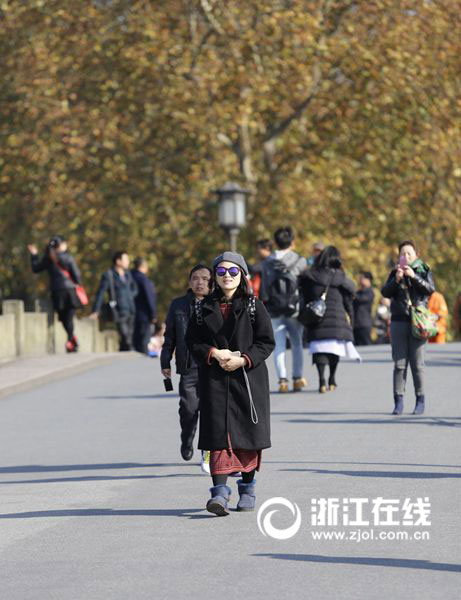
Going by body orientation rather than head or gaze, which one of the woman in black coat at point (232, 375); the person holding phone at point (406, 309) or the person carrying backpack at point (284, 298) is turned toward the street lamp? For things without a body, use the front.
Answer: the person carrying backpack

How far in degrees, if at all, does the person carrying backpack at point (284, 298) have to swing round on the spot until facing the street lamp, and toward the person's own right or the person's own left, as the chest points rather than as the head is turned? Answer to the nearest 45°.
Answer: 0° — they already face it

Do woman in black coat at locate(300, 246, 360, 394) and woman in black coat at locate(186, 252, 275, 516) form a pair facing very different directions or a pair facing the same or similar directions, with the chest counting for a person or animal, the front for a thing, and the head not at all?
very different directions

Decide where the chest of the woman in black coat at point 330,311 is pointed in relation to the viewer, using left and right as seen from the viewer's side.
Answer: facing away from the viewer

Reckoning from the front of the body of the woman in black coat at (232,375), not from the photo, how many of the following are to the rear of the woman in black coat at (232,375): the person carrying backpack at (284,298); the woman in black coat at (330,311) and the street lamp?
3

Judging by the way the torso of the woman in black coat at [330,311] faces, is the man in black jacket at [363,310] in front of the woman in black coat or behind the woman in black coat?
in front

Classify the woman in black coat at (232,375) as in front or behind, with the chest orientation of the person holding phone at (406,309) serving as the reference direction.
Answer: in front

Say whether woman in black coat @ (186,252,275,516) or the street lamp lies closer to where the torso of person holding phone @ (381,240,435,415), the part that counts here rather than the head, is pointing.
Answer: the woman in black coat

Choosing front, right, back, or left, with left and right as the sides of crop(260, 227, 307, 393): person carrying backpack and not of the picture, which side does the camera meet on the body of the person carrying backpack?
back

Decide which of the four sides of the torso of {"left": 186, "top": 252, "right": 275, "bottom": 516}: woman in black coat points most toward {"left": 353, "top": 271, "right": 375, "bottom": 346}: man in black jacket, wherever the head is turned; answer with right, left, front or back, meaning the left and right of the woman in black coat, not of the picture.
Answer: back
